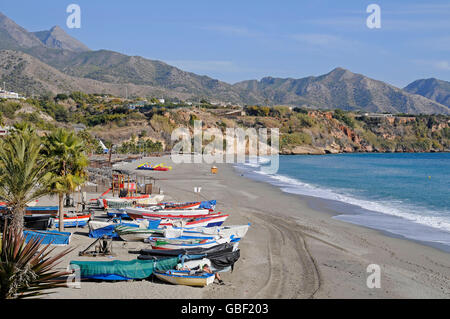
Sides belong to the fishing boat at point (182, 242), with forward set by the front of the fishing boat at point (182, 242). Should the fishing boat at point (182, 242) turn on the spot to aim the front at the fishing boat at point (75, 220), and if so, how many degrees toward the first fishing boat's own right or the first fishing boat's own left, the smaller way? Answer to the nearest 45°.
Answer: approximately 135° to the first fishing boat's own left

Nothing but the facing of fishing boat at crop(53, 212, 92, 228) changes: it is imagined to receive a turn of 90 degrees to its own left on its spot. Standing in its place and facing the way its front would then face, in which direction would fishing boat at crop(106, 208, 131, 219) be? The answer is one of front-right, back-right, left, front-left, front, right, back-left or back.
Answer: front-right

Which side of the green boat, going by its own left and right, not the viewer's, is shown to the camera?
right

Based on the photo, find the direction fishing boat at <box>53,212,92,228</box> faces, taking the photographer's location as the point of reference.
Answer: facing to the right of the viewer

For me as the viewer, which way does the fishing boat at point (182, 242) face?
facing to the right of the viewer

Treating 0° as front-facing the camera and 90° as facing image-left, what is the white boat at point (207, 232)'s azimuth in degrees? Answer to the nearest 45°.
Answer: approximately 270°

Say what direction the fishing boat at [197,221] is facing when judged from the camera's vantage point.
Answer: facing to the right of the viewer
